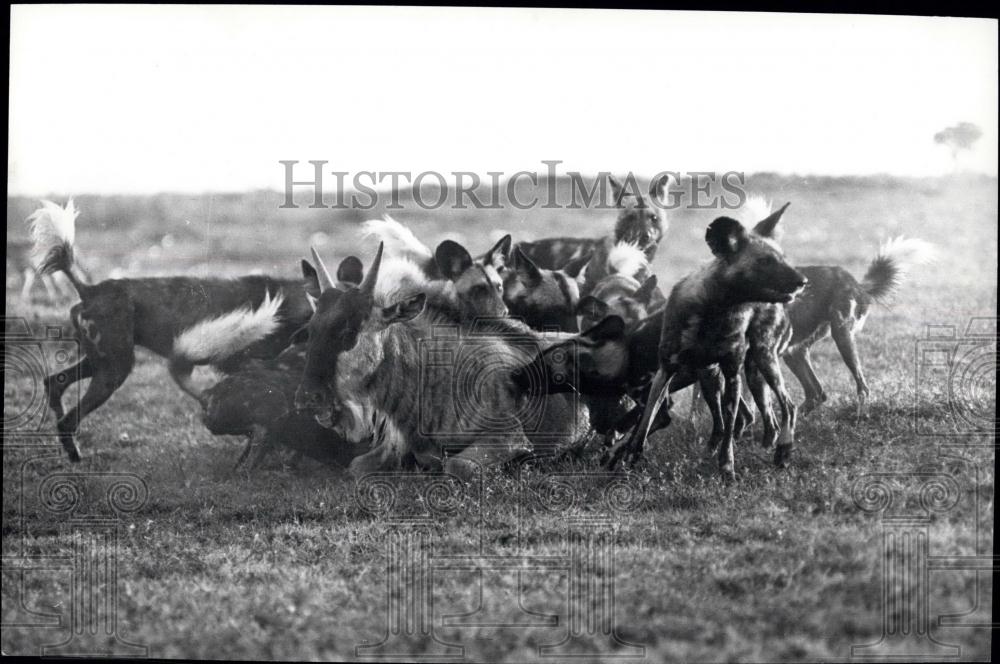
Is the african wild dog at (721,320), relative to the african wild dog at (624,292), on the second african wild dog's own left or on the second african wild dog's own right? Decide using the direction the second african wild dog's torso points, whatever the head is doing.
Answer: on the second african wild dog's own left

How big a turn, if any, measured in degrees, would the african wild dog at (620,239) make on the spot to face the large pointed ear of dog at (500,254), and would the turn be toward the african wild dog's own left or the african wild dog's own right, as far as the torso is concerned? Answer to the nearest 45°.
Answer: approximately 135° to the african wild dog's own right

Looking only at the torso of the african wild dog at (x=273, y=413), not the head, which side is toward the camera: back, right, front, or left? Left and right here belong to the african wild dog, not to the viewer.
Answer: right

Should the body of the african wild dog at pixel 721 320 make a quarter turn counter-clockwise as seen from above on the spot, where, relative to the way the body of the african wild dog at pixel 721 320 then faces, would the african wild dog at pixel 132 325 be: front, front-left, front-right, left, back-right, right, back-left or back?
back-left

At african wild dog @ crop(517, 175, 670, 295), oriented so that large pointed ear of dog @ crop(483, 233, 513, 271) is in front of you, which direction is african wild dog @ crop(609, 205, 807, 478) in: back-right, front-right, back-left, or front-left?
back-left

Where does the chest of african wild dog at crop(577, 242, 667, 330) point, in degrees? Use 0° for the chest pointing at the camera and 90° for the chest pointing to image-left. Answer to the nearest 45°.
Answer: approximately 45°

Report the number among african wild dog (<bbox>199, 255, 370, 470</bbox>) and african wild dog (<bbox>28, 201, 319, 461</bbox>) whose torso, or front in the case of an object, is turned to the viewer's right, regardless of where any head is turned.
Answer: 2

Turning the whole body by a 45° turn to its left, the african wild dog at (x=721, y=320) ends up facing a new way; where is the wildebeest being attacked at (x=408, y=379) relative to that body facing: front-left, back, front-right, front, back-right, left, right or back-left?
back

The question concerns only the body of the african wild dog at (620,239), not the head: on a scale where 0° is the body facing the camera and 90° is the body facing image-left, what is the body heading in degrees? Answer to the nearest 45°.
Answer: approximately 315°

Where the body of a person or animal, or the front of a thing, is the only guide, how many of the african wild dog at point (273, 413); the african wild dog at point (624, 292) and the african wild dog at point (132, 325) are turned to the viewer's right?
2

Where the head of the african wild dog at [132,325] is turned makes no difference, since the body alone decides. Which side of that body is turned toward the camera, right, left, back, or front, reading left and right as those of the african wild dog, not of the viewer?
right
